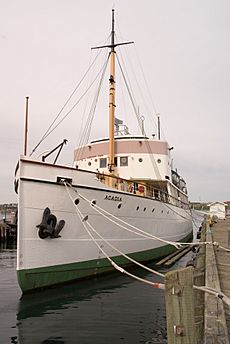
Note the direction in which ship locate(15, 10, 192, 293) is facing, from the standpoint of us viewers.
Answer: facing the viewer and to the left of the viewer

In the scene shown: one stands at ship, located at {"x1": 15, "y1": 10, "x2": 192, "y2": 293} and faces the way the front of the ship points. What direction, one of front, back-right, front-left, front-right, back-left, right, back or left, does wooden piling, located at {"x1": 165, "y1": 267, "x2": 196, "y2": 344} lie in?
front-left

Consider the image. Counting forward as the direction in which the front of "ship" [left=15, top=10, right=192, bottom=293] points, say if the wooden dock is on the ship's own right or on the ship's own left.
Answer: on the ship's own left
